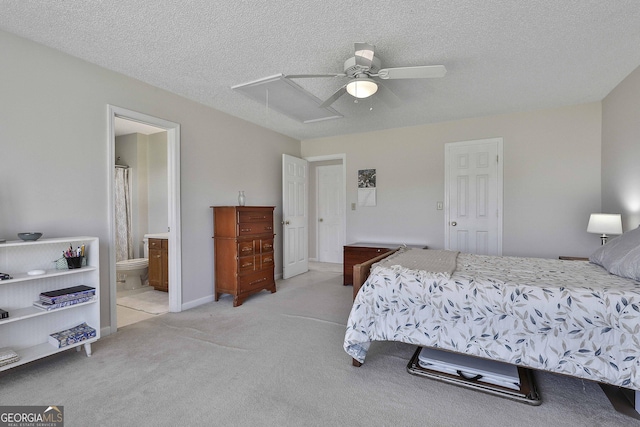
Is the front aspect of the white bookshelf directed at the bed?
yes

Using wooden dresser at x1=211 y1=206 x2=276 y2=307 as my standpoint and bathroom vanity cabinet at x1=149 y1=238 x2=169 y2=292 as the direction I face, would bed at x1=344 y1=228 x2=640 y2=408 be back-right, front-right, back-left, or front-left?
back-left

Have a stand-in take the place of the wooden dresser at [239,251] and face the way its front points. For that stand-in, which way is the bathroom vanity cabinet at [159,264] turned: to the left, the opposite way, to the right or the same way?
to the right

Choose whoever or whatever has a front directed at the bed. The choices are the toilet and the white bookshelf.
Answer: the white bookshelf

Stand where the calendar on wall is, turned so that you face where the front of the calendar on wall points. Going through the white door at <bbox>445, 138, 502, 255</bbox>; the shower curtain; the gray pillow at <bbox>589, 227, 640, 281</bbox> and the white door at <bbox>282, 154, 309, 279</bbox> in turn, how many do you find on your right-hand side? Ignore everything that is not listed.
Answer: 2

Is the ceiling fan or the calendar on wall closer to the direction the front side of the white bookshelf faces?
the ceiling fan

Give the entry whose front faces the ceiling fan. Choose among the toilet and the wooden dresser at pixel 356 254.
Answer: the wooden dresser
